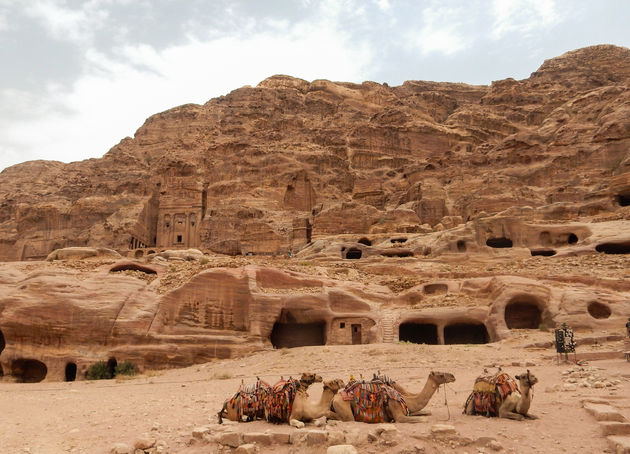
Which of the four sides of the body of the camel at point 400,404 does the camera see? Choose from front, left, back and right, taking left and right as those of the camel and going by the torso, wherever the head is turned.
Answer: right

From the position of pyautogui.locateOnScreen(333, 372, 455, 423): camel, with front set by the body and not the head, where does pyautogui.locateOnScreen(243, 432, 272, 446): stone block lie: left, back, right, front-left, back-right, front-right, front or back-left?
back-right

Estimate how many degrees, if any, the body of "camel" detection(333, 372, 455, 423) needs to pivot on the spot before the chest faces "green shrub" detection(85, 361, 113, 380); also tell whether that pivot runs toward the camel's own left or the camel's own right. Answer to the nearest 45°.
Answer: approximately 135° to the camel's own left

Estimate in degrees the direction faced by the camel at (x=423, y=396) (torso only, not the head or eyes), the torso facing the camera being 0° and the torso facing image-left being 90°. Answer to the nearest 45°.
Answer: approximately 270°

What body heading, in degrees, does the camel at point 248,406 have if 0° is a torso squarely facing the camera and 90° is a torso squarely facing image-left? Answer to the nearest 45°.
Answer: approximately 270°

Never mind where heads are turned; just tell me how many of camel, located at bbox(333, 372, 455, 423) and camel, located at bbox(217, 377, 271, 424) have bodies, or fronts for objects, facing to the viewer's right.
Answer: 2

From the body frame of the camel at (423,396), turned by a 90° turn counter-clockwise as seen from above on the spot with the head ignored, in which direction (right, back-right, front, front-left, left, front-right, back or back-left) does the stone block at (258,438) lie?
back-left

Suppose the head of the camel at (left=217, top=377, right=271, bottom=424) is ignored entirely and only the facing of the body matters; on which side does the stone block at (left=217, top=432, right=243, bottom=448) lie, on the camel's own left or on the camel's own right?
on the camel's own right
